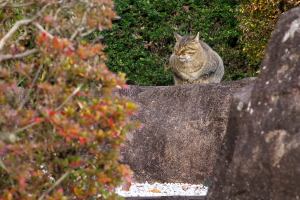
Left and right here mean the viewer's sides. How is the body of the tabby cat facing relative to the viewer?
facing the viewer and to the left of the viewer

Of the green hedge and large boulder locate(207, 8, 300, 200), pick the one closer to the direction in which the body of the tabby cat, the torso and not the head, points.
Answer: the large boulder

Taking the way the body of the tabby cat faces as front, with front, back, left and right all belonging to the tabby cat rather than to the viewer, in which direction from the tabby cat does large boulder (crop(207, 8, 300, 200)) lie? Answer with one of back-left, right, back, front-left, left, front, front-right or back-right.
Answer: front-left
